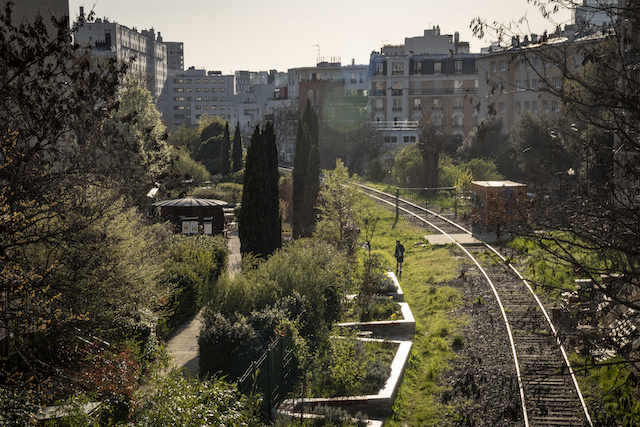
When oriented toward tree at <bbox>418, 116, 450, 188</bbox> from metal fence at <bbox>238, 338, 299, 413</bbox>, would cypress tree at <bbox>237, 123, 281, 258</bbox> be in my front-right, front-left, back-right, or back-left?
front-left

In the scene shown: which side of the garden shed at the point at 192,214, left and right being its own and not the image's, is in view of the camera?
front

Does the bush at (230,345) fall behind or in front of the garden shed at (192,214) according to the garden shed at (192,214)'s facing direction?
in front

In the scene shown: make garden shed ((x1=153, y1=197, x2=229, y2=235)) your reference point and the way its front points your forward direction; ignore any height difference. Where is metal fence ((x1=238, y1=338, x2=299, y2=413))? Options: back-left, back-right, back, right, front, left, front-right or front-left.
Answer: front

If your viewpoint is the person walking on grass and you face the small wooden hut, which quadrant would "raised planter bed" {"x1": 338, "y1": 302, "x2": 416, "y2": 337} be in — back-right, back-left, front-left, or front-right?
back-right

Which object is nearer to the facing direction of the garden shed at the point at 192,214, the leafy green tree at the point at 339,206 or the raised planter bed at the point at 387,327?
the raised planter bed

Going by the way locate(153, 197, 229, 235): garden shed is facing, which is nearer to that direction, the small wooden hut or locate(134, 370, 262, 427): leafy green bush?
the leafy green bush

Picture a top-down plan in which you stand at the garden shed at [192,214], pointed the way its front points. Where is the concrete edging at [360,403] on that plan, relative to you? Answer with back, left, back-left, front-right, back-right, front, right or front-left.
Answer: front

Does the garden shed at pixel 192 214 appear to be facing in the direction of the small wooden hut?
no

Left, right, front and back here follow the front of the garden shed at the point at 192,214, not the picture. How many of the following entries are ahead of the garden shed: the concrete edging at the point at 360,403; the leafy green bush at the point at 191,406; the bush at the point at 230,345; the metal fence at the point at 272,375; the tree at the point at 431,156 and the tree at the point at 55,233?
5

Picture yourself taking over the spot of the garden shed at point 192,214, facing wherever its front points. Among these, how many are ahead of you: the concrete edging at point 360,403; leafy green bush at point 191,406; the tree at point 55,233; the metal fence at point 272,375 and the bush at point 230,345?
5

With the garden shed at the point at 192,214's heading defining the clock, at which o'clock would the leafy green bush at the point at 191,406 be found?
The leafy green bush is roughly at 12 o'clock from the garden shed.

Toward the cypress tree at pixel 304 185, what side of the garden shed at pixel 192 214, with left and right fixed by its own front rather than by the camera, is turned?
left

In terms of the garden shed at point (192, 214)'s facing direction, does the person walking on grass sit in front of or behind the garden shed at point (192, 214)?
in front
